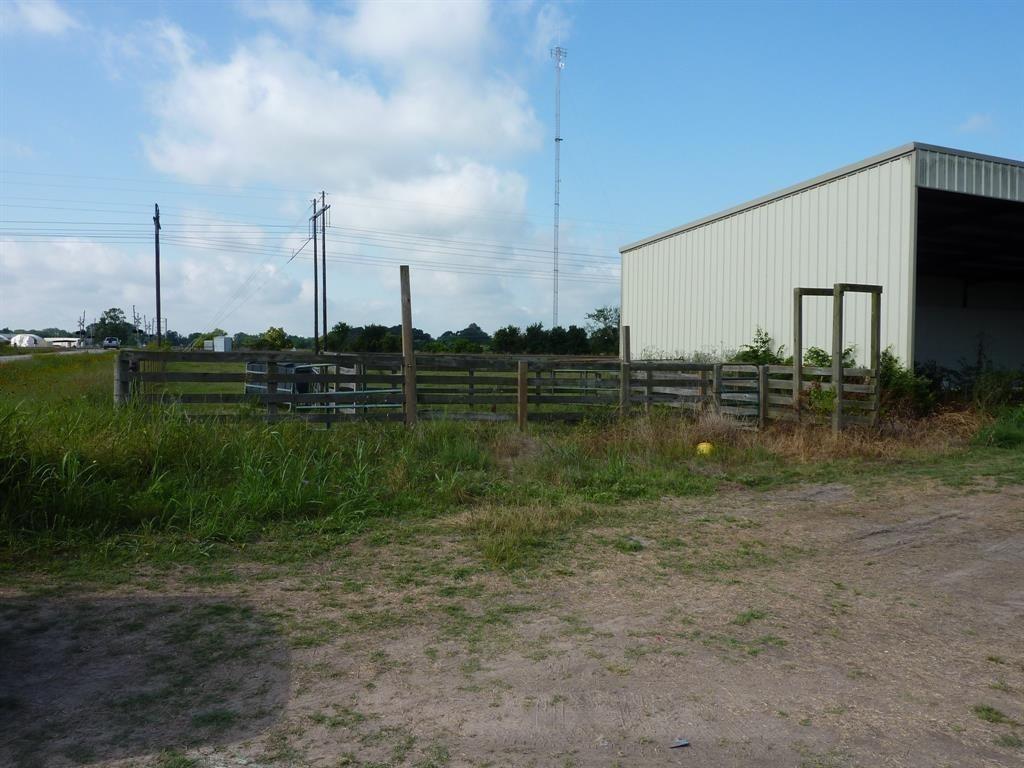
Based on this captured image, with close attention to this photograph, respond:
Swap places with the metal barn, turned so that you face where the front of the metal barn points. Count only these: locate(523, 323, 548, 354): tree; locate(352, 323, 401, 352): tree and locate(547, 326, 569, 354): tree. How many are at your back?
3

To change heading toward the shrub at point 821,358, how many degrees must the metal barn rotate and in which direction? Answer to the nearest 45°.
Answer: approximately 45° to its right

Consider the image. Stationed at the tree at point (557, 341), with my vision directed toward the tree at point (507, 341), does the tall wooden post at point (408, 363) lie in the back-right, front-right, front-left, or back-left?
front-left

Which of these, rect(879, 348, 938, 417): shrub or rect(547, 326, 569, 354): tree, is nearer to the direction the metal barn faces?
the shrub

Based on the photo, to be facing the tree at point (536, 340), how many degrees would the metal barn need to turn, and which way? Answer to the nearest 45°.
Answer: approximately 180°

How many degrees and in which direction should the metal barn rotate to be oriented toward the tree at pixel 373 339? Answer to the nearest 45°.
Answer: approximately 180°

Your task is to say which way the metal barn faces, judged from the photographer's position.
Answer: facing the viewer and to the right of the viewer

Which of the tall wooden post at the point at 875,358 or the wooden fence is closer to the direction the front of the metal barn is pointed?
the tall wooden post

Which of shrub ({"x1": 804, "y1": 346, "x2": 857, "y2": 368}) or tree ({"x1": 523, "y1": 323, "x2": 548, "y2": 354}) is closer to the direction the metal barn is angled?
the shrub

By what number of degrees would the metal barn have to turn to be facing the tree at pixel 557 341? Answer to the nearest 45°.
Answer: approximately 180°

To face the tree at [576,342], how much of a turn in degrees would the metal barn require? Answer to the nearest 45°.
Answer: approximately 180°

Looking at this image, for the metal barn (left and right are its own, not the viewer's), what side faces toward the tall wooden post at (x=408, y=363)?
right

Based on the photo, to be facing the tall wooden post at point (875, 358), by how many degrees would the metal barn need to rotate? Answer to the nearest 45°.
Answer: approximately 45° to its right

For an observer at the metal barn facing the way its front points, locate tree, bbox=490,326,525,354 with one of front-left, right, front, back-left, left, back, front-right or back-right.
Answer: back
